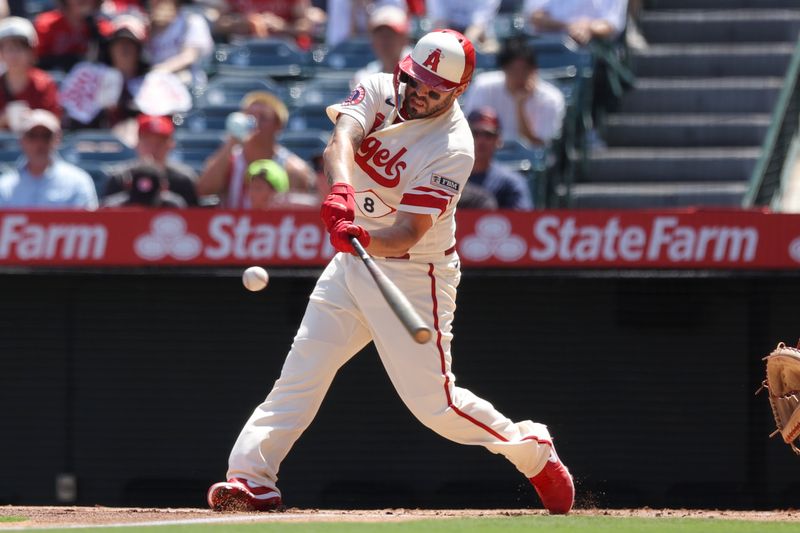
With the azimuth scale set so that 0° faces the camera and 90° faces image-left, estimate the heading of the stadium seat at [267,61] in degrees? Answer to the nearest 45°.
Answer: approximately 0°

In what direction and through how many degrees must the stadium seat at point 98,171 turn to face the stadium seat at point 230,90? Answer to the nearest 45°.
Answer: approximately 135° to its left

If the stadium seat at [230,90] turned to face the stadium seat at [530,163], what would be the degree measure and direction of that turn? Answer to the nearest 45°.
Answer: approximately 45° to its left

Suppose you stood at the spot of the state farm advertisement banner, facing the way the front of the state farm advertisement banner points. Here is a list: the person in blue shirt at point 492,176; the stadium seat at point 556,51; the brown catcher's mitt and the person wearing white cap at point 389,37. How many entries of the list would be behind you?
3

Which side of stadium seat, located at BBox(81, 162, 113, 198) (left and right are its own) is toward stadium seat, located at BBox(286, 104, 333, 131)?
left

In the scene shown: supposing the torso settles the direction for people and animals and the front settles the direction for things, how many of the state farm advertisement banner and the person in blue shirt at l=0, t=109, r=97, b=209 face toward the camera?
2

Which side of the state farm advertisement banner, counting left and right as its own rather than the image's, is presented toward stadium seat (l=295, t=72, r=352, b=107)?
back

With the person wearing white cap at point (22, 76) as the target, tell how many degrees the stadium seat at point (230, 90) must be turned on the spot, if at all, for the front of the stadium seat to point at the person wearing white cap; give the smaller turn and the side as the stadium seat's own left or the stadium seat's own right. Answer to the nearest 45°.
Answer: approximately 90° to the stadium seat's own right

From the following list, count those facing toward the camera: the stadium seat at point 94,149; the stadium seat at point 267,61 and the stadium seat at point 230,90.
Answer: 3
